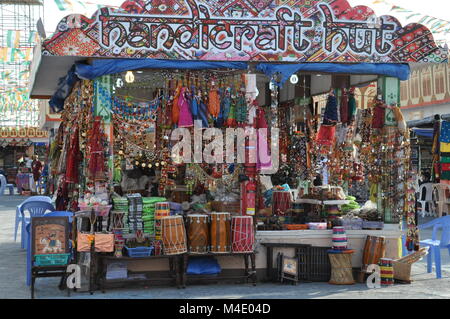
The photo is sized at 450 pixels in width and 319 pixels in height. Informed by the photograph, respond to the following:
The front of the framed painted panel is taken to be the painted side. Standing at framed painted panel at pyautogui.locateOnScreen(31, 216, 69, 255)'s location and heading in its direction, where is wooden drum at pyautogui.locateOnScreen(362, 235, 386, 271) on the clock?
The wooden drum is roughly at 9 o'clock from the framed painted panel.

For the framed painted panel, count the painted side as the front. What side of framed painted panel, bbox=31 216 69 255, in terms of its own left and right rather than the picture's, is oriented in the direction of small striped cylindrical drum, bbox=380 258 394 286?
left

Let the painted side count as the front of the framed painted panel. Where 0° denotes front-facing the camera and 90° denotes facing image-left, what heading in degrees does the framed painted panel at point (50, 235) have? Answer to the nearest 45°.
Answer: approximately 0°

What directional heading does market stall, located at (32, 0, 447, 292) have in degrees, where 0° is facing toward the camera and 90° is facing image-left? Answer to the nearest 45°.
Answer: approximately 0°

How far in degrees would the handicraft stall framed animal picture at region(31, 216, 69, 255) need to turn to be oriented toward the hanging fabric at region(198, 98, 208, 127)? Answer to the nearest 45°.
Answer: approximately 90° to its left

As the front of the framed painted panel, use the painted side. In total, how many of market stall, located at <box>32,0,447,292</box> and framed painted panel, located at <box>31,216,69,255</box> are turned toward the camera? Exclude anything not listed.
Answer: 2

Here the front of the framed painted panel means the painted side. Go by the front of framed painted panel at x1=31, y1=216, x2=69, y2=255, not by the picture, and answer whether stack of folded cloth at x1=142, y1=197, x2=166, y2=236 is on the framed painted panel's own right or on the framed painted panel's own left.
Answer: on the framed painted panel's own left

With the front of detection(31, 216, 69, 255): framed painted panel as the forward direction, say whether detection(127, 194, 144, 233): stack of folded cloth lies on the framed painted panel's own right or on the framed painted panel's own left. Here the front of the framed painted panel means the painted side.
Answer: on the framed painted panel's own left
